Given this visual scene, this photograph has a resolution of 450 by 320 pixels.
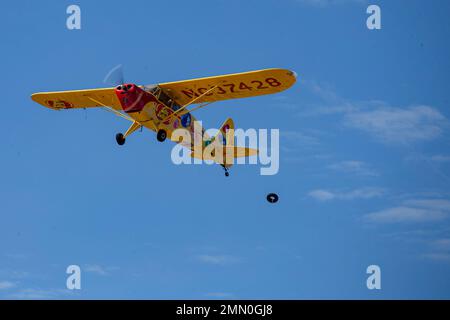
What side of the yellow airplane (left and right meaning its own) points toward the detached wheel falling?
back
